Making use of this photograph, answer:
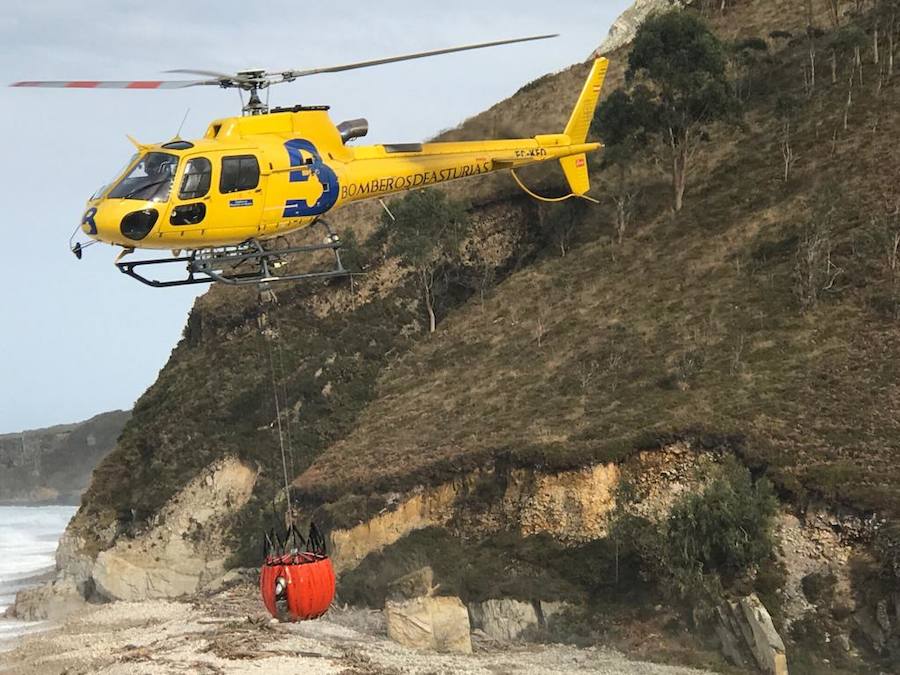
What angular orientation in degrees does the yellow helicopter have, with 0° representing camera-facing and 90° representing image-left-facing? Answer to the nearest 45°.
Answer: approximately 45°

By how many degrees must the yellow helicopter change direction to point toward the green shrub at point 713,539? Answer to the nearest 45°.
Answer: approximately 180°

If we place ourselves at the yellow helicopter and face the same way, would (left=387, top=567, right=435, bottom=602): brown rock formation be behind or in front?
behind

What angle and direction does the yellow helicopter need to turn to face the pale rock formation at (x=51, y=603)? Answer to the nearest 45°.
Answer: approximately 90° to its right

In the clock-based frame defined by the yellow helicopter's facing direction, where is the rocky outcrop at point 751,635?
The rocky outcrop is roughly at 7 o'clock from the yellow helicopter.
